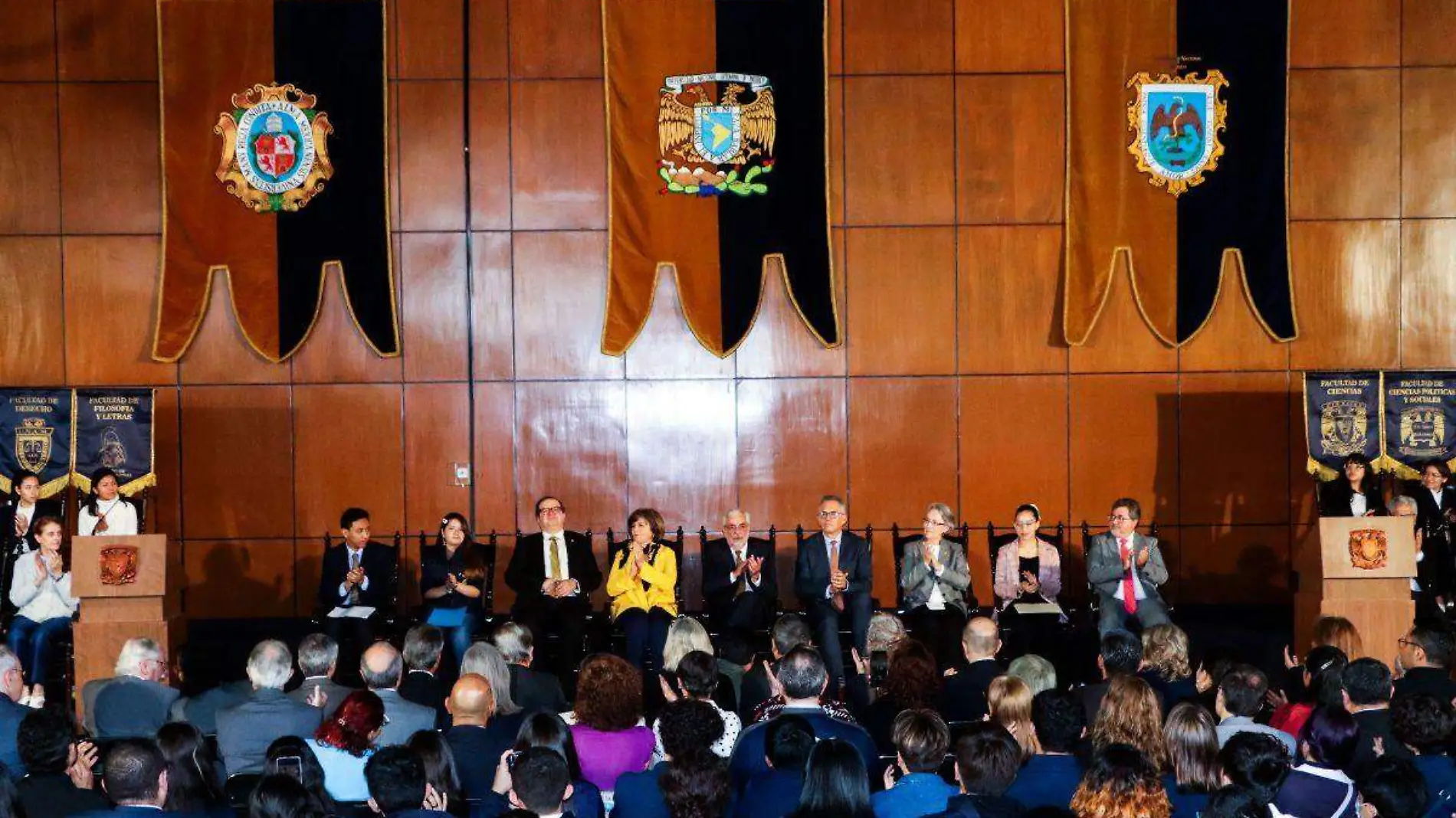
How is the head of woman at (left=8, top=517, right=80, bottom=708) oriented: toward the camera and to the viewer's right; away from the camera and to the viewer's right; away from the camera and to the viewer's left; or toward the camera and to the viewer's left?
toward the camera and to the viewer's right

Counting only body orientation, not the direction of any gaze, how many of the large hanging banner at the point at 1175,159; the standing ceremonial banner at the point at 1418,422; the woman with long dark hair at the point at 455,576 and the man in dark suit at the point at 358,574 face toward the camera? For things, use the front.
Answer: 4

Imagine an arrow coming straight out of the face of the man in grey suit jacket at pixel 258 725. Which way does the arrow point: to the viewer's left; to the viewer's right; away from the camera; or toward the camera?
away from the camera

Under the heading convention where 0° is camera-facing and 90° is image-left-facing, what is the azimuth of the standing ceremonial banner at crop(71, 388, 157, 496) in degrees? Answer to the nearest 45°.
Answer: approximately 0°

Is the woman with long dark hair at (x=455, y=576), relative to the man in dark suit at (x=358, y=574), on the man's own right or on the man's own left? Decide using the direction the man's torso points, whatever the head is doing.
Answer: on the man's own left

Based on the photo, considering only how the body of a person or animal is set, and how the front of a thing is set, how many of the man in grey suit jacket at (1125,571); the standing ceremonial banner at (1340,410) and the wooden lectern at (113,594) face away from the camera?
0

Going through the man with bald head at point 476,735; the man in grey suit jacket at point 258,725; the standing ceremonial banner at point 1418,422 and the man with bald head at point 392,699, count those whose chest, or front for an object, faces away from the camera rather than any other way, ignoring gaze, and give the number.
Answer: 3

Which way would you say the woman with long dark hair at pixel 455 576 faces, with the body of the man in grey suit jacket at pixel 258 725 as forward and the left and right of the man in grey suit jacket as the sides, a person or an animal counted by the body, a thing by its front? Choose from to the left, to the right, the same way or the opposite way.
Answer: the opposite way

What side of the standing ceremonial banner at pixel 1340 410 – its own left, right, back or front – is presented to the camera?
front

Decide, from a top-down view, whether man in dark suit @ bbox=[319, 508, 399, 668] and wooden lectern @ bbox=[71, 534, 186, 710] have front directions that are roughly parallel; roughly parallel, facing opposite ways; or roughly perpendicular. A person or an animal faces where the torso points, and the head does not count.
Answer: roughly parallel

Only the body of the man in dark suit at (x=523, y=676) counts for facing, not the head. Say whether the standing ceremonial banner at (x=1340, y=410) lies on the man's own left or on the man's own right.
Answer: on the man's own right

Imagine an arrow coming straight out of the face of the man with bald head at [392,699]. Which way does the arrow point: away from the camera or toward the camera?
away from the camera

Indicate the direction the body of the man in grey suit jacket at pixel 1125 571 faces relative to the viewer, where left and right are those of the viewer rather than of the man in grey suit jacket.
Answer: facing the viewer

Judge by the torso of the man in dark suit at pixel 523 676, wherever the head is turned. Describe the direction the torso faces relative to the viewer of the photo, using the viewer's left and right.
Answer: facing away from the viewer

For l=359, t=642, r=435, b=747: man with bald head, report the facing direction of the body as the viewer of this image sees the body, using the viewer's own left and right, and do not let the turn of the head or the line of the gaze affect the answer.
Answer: facing away from the viewer

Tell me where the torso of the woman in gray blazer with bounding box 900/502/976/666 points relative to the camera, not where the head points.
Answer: toward the camera

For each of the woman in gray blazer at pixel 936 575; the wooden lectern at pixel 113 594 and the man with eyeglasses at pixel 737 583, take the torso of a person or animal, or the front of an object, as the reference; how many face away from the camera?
0
